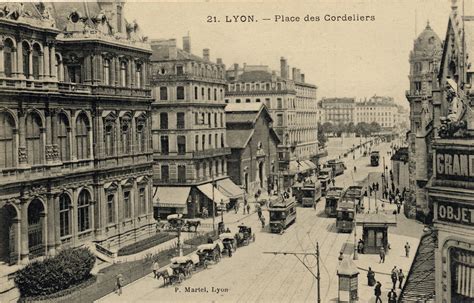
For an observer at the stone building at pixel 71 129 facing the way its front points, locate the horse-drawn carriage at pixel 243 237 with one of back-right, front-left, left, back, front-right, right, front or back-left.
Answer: front-left

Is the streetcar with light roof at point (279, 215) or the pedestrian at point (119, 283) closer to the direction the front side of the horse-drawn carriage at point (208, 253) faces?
the pedestrian

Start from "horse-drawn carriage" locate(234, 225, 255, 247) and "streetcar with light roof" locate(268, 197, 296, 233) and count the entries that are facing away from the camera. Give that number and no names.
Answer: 0

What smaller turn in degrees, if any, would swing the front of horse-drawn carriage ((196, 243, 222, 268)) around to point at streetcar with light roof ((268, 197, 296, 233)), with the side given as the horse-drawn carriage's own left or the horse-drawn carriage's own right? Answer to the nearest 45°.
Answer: approximately 180°

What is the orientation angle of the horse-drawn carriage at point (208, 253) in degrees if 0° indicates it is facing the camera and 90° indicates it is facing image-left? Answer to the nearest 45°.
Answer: approximately 45°

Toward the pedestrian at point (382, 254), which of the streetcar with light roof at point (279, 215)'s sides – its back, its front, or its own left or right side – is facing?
left

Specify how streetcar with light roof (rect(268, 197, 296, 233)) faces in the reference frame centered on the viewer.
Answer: facing the viewer and to the left of the viewer

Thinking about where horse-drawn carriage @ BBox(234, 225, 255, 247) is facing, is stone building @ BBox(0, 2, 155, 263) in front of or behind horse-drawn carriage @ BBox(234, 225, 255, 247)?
in front

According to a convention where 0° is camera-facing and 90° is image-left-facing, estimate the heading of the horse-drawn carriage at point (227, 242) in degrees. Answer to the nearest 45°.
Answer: approximately 45°

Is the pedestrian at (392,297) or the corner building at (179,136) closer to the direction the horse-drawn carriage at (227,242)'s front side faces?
the pedestrian

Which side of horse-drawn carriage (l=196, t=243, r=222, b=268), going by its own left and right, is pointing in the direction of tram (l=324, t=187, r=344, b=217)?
back
